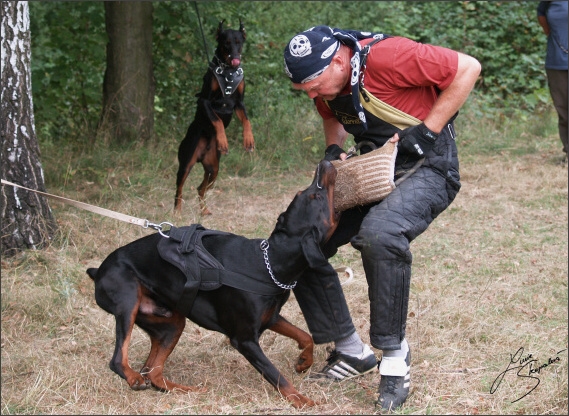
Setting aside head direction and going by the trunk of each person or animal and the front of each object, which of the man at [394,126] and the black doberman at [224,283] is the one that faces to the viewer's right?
the black doberman

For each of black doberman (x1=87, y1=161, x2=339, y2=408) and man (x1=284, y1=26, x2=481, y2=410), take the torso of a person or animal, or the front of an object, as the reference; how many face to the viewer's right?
1

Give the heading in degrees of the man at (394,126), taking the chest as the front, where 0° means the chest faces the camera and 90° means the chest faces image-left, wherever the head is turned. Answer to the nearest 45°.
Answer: approximately 45°

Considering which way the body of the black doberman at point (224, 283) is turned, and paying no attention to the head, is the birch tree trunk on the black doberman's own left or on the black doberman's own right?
on the black doberman's own left

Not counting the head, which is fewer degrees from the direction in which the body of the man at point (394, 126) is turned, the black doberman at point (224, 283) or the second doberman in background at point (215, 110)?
the black doberman

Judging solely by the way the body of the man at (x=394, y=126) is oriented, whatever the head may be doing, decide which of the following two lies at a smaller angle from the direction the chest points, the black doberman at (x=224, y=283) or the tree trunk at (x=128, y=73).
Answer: the black doberman

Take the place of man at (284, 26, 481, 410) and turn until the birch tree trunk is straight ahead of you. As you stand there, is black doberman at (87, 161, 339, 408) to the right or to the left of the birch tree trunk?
left

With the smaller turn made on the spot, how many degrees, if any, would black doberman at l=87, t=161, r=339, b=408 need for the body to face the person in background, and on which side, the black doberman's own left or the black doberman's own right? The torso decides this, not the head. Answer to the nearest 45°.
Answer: approximately 45° to the black doberman's own left

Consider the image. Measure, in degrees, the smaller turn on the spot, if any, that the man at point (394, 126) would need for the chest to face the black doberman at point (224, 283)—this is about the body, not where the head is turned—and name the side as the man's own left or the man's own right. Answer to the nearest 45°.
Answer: approximately 45° to the man's own right

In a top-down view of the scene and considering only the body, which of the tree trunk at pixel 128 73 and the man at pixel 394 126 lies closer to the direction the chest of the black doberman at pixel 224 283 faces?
the man

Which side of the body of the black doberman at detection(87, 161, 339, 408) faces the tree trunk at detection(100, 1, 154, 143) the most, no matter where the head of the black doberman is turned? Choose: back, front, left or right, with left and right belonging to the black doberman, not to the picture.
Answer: left

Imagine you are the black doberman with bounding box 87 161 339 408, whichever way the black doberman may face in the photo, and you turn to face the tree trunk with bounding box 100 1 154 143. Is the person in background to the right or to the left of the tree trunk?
right

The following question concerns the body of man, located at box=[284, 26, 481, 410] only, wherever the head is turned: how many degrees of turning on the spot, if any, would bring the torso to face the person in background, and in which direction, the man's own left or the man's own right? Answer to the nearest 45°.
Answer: approximately 135° to the man's own right

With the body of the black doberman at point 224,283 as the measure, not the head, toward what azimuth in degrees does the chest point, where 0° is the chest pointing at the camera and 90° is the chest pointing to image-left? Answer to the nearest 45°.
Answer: approximately 270°
